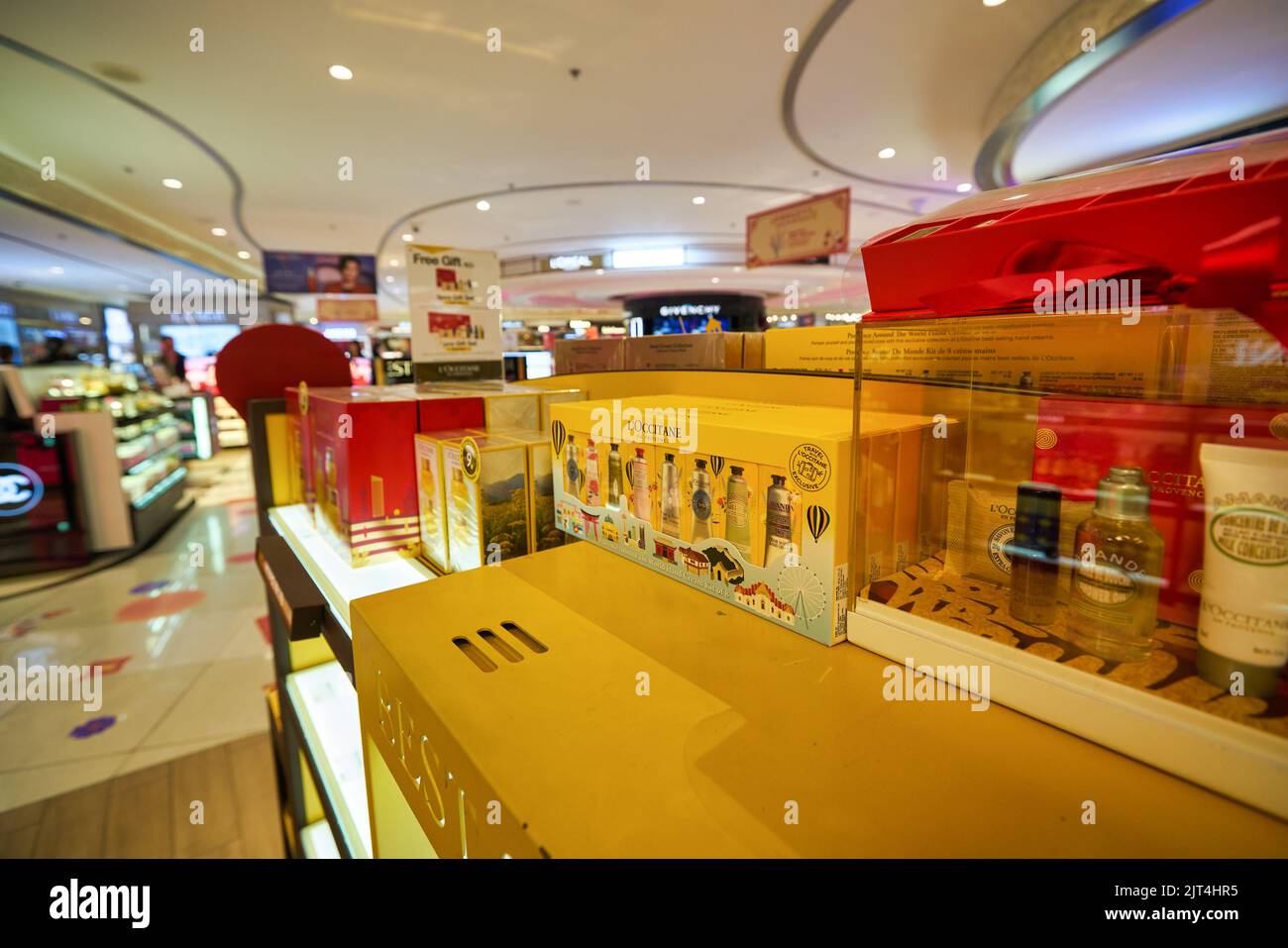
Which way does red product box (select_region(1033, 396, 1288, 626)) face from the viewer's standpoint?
toward the camera

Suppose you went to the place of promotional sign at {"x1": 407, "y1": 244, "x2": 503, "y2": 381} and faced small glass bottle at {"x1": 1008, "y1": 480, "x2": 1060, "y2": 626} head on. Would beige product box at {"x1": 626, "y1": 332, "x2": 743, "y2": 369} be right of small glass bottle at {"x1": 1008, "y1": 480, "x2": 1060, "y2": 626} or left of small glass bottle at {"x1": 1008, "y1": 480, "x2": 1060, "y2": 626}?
left

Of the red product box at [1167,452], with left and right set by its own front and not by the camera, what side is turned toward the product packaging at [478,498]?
right

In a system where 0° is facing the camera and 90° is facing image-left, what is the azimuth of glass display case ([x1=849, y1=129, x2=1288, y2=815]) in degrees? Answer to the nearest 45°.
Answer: approximately 45°

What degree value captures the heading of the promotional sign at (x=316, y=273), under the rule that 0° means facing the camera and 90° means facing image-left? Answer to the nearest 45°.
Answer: approximately 0°

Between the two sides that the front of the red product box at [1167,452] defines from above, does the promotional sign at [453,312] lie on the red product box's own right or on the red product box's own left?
on the red product box's own right

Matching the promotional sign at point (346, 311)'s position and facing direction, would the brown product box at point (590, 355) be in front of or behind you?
in front

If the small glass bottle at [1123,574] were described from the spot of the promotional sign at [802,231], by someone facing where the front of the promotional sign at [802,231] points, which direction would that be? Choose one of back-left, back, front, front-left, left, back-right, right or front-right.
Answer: front-left

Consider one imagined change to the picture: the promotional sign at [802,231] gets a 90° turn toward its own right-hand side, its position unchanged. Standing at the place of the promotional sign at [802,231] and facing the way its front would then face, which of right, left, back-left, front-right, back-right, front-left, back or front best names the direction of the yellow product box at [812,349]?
back-left
